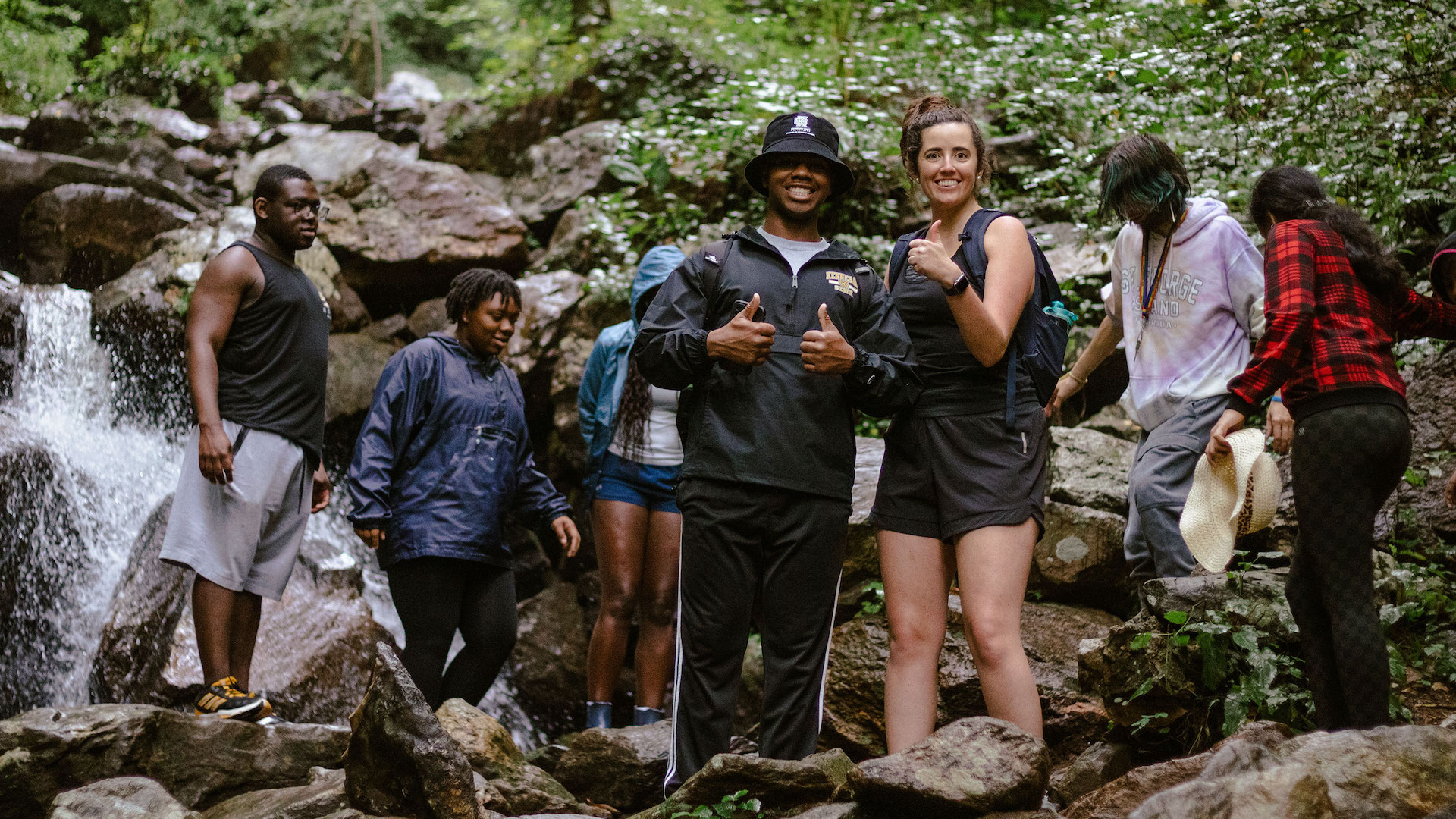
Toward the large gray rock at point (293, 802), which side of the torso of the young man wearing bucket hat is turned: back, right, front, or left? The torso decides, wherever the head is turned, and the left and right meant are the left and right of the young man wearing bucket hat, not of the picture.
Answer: right

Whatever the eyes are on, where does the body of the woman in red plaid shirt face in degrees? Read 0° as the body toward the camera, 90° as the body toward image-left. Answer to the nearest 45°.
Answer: approximately 135°

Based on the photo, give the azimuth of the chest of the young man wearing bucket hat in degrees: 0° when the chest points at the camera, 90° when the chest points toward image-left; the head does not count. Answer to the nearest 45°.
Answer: approximately 0°

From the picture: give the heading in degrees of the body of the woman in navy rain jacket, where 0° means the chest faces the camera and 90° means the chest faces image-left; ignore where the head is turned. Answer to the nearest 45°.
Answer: approximately 315°

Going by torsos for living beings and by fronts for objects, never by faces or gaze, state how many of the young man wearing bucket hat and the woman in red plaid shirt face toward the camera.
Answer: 1

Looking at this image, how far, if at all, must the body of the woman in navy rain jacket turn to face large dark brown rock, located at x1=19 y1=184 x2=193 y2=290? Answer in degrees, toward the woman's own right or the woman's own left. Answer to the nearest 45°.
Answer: approximately 180°

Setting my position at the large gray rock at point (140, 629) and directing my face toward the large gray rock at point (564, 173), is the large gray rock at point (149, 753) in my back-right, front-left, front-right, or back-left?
back-right

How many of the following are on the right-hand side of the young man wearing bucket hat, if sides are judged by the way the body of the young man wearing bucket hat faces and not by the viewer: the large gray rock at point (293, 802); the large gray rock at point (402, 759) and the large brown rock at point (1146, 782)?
2
